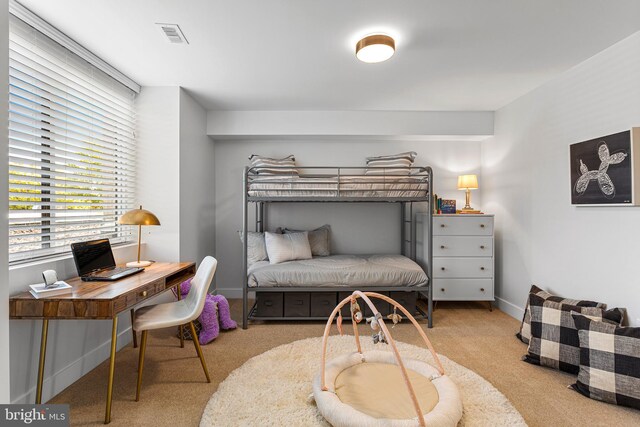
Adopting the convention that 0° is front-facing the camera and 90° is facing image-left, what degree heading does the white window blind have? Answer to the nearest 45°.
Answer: approximately 315°

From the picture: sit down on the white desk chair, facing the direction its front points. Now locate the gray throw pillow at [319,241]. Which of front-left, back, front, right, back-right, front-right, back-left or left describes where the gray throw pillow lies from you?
back-right

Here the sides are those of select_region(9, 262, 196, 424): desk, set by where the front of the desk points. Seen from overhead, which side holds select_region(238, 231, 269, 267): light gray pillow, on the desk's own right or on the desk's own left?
on the desk's own left

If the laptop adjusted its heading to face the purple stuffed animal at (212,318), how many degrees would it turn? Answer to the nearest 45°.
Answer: approximately 45° to its left

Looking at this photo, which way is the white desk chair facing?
to the viewer's left

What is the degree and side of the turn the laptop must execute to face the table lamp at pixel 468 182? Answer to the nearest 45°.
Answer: approximately 45° to its left

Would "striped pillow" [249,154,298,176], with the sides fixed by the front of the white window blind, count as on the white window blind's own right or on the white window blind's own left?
on the white window blind's own left

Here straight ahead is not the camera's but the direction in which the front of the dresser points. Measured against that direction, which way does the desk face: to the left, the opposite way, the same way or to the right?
to the left

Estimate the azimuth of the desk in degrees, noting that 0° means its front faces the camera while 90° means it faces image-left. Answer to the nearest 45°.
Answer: approximately 315°
